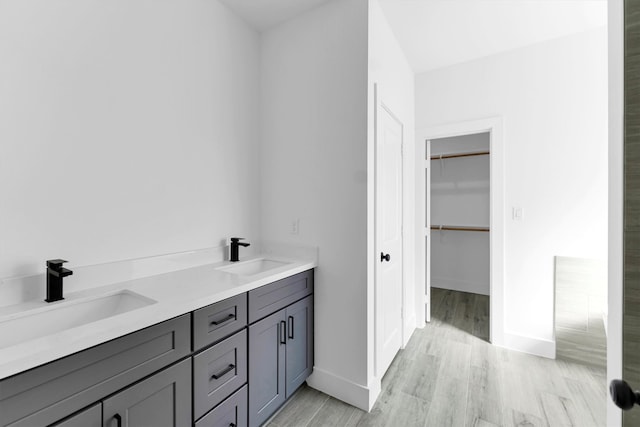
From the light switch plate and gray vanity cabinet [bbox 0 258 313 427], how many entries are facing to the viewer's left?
0

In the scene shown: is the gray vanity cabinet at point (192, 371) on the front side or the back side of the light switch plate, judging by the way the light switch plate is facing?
on the front side

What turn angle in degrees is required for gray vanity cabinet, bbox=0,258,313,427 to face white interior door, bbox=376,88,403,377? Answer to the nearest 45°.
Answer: approximately 45° to its left

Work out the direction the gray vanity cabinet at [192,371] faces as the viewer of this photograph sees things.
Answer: facing the viewer and to the right of the viewer

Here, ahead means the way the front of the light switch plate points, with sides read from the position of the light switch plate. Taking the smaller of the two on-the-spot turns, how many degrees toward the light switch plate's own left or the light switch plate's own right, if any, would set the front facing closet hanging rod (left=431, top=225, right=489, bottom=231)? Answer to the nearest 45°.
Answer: approximately 135° to the light switch plate's own right

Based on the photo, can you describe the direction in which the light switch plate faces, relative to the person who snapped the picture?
facing the viewer

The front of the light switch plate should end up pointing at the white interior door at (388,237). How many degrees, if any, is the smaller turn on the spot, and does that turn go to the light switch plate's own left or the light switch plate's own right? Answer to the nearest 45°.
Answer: approximately 45° to the light switch plate's own right
